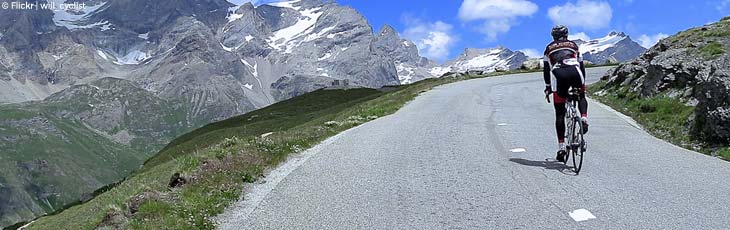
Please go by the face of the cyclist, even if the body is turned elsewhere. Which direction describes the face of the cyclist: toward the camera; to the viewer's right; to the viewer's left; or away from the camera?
away from the camera

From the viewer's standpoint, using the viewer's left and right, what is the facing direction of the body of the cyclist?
facing away from the viewer
